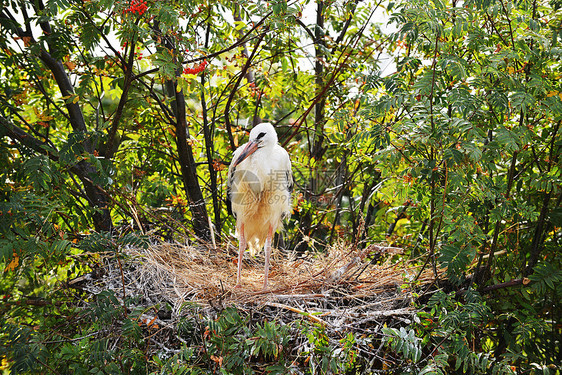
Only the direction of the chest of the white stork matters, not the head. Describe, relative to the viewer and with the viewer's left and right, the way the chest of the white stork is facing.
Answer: facing the viewer
